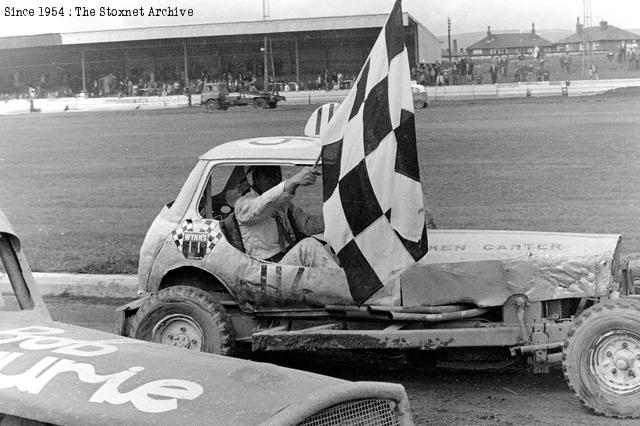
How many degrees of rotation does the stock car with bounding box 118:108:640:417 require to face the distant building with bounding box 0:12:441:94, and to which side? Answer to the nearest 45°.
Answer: approximately 90° to its left

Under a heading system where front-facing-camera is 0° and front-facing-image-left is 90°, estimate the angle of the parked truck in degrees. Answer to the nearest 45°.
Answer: approximately 90°

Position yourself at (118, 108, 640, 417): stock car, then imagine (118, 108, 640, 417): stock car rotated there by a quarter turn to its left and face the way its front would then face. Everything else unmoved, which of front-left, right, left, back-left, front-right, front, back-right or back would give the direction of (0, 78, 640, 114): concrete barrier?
front

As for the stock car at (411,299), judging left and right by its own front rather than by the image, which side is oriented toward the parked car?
left

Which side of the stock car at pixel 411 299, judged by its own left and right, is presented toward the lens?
right
